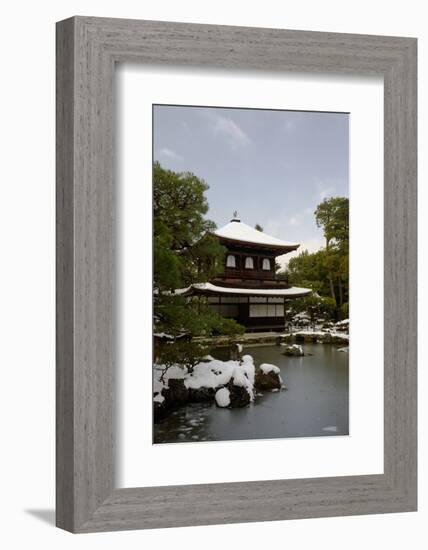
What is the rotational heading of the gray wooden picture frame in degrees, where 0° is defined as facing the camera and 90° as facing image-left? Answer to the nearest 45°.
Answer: approximately 315°
